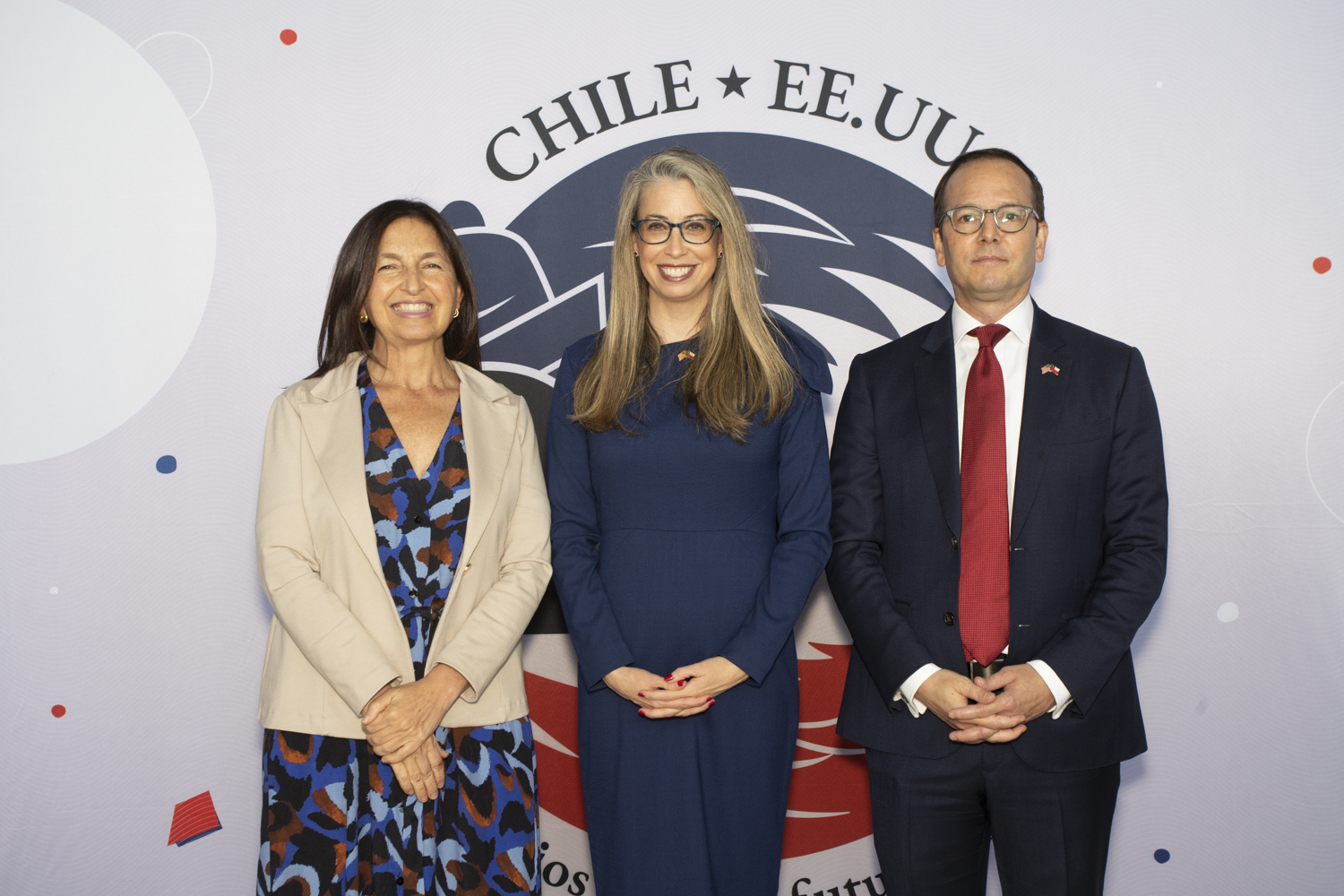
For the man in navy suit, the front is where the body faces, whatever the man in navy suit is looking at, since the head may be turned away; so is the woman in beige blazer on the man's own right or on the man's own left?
on the man's own right

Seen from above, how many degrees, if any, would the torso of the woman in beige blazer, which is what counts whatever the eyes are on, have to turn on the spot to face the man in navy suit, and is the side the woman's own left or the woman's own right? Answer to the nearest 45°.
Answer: approximately 90° to the woman's own left

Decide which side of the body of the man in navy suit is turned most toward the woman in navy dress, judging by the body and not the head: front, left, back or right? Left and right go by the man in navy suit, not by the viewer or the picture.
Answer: right

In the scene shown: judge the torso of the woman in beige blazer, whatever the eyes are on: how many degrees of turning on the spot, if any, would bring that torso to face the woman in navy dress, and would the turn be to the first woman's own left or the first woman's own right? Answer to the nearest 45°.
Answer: approximately 90° to the first woman's own left

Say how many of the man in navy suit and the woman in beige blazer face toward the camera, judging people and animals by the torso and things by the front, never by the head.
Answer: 2

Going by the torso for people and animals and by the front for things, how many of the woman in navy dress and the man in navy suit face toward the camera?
2

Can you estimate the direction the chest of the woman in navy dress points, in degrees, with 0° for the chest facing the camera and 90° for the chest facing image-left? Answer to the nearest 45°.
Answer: approximately 0°

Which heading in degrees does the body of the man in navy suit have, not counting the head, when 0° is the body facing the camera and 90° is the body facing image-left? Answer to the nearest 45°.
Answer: approximately 0°

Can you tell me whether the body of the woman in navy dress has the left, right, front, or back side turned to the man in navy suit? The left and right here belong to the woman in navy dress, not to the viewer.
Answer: left
